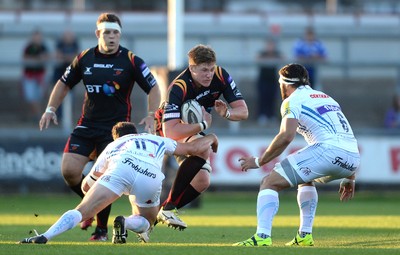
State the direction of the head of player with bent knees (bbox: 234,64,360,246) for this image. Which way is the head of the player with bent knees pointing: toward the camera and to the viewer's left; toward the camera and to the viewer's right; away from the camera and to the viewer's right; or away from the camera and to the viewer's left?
away from the camera and to the viewer's left

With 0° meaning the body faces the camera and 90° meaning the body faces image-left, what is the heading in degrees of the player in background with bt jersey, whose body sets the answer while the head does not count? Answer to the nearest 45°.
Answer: approximately 0°

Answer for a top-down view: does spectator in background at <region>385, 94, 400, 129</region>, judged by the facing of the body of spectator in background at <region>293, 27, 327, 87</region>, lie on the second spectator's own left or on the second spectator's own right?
on the second spectator's own left

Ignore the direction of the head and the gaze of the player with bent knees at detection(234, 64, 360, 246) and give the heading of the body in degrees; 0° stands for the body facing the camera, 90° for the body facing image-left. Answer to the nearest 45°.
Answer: approximately 135°

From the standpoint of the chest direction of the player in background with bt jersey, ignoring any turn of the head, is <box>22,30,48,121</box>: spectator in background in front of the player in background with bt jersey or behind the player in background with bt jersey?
behind

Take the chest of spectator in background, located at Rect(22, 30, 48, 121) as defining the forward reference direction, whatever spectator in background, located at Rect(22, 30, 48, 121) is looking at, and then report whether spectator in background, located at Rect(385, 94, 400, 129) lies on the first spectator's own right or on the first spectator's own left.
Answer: on the first spectator's own left
